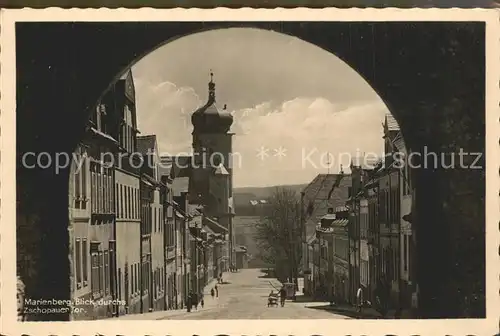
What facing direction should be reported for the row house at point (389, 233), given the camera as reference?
facing to the left of the viewer

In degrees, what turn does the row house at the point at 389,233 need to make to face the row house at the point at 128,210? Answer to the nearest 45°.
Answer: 0° — it already faces it

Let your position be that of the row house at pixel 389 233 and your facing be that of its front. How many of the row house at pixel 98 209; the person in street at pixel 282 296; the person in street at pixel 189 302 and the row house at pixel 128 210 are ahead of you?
4

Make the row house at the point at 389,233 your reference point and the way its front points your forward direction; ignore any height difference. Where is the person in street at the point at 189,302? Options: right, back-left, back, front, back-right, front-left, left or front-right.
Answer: front

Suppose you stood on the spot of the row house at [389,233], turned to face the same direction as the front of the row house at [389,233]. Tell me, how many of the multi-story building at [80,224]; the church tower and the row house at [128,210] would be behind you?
0

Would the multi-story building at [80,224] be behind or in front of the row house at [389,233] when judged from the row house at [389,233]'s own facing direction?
in front

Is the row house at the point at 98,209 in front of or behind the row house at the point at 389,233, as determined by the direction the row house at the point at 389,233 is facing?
in front

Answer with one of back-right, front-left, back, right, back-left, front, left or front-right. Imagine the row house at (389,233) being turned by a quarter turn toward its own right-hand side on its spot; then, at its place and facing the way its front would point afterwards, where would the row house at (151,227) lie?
left
